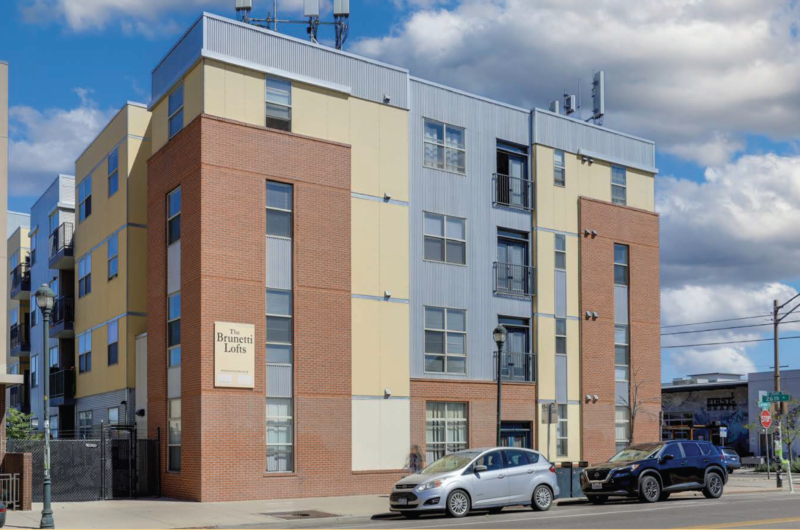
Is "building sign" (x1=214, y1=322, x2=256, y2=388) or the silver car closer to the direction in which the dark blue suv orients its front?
the silver car

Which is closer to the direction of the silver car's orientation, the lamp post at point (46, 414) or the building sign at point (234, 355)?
the lamp post

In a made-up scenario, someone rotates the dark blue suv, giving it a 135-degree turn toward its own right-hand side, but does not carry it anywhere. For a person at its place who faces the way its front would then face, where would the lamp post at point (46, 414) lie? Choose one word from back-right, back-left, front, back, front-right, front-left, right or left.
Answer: back-left

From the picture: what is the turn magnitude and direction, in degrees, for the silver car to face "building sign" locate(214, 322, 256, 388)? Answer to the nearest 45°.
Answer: approximately 90° to its right

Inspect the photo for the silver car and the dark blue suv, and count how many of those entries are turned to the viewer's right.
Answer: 0

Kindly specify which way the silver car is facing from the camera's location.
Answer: facing the viewer and to the left of the viewer

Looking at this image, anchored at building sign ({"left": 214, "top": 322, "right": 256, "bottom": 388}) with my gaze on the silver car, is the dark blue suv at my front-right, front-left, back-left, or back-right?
front-left

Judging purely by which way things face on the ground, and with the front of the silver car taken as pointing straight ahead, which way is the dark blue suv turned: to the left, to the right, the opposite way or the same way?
the same way

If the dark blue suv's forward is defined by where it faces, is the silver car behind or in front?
in front

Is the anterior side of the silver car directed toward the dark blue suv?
no
